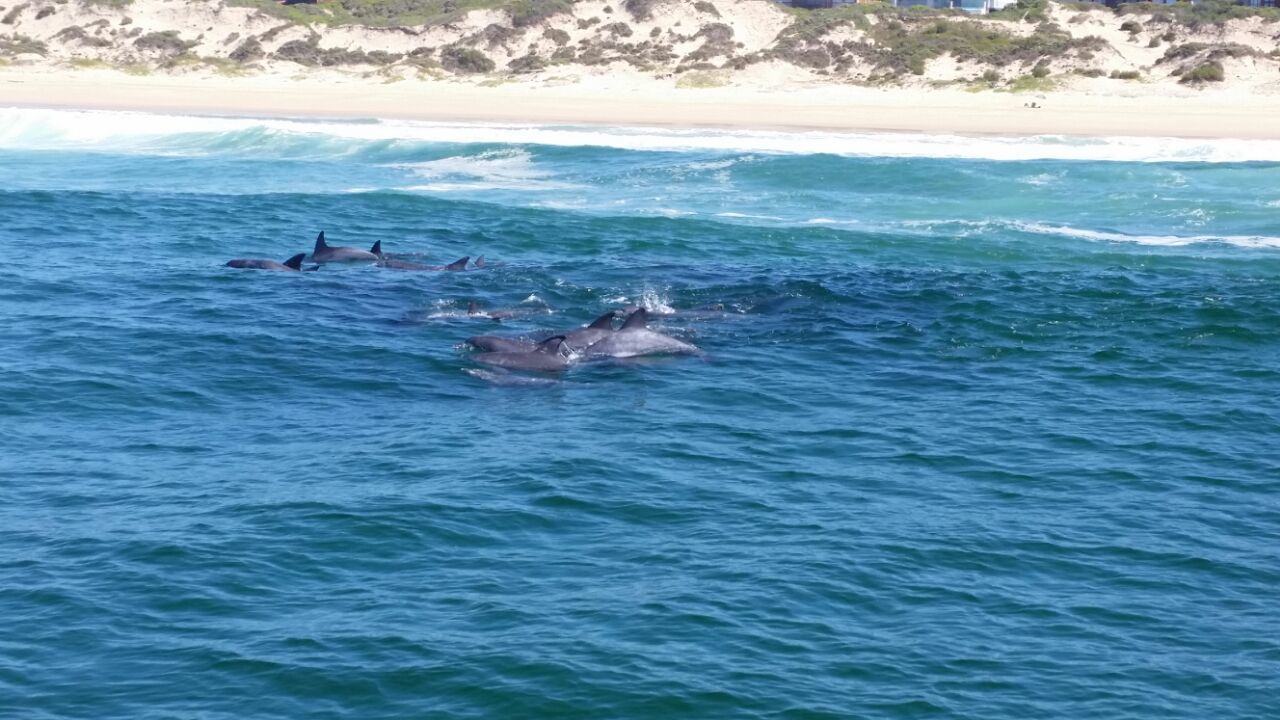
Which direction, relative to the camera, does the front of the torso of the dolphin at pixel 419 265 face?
to the viewer's left

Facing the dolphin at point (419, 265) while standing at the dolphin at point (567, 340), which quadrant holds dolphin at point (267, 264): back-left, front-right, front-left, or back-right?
front-left

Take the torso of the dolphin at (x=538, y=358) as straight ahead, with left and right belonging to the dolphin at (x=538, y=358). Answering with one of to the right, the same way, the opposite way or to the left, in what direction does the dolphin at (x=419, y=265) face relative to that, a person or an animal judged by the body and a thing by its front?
the same way

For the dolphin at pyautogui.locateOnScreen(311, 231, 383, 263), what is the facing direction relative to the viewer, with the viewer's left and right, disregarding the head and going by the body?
facing to the left of the viewer

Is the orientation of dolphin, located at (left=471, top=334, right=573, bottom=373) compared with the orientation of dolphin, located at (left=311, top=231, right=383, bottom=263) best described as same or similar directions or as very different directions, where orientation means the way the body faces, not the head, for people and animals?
same or similar directions

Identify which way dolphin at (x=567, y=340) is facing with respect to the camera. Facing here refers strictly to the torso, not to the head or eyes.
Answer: to the viewer's left

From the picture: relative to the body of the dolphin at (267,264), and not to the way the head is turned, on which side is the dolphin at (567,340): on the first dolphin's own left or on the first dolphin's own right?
on the first dolphin's own left

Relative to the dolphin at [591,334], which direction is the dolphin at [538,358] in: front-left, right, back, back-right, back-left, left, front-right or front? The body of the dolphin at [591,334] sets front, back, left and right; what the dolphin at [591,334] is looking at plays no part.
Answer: front-left

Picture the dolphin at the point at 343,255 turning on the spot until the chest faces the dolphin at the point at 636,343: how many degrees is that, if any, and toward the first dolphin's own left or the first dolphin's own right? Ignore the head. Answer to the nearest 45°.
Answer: approximately 135° to the first dolphin's own left

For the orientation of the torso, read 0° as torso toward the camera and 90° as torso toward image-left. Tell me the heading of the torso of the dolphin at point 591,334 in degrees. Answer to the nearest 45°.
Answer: approximately 90°

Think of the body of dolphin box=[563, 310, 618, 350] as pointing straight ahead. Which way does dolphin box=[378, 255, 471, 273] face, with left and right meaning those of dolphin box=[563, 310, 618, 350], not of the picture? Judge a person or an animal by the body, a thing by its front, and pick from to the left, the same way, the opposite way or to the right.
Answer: the same way

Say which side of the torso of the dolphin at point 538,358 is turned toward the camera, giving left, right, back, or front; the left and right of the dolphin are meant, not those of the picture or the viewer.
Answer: left

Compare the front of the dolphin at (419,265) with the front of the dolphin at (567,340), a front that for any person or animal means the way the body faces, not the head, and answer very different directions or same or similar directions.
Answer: same or similar directions

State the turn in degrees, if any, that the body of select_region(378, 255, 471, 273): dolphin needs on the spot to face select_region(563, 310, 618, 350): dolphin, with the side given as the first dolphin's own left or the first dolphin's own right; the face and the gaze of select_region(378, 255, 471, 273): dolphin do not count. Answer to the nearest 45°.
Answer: approximately 90° to the first dolphin's own left

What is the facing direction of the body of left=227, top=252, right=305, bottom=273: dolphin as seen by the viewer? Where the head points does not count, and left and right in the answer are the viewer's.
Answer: facing to the left of the viewer
